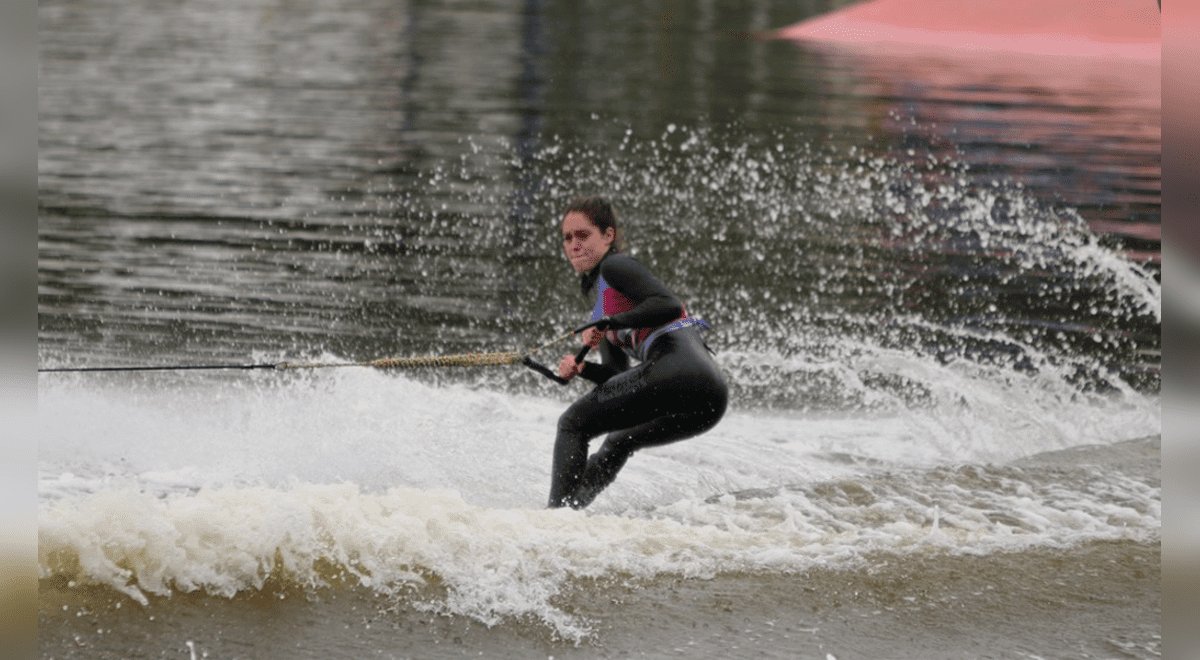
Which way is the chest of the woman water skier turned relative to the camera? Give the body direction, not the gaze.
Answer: to the viewer's left
